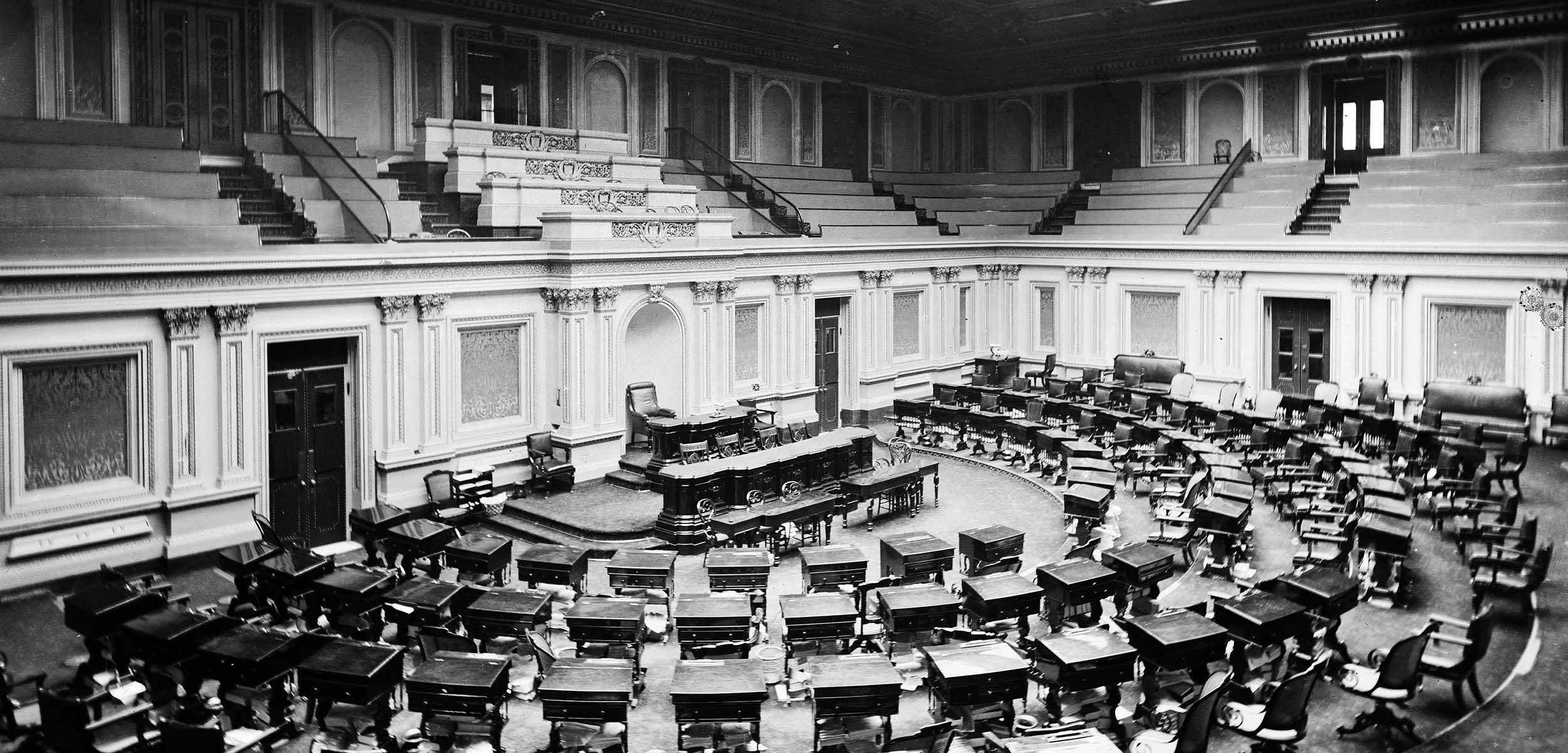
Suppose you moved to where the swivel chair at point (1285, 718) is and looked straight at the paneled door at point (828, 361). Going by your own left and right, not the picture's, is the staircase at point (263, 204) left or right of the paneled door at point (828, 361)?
left

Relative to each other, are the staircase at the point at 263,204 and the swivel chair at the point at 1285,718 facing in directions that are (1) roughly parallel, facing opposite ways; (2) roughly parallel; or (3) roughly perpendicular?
roughly parallel, facing opposite ways

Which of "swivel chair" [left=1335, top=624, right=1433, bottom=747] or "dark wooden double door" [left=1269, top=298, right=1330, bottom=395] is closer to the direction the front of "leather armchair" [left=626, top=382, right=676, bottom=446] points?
the swivel chair

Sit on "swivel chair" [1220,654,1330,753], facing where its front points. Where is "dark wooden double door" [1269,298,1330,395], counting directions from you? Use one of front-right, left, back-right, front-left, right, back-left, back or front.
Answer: right

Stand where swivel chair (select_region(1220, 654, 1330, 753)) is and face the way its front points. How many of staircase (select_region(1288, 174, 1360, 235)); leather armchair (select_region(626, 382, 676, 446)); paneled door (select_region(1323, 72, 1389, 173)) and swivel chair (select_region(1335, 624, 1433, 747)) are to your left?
0

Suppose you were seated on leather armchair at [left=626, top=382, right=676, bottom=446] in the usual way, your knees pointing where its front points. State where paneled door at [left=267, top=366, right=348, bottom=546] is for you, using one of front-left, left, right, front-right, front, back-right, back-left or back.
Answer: right

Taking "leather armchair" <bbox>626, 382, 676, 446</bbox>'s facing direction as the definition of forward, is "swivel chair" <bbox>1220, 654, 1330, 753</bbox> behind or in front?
in front

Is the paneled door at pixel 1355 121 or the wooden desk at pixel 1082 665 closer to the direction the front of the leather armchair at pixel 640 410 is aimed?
the wooden desk

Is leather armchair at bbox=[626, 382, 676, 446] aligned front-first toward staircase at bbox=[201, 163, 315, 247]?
no

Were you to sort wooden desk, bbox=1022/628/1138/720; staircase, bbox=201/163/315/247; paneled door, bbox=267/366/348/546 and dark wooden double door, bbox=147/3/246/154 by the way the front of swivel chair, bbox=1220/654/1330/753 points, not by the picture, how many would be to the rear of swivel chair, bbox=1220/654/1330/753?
0
